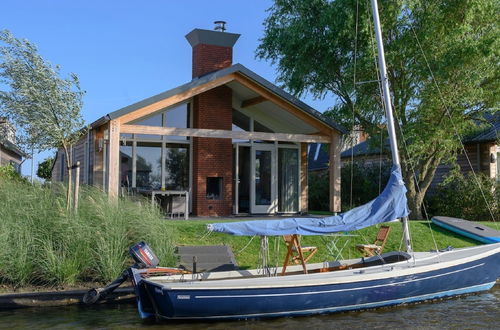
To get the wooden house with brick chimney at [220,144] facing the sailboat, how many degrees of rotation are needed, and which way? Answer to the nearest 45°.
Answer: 0° — it already faces it

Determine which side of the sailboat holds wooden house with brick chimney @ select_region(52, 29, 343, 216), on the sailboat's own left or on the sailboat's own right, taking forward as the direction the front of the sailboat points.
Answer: on the sailboat's own left

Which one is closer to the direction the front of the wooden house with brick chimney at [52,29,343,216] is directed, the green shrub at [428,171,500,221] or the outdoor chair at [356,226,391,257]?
the outdoor chair

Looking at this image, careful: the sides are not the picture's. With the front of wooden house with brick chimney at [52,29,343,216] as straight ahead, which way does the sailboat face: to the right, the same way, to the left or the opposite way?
to the left

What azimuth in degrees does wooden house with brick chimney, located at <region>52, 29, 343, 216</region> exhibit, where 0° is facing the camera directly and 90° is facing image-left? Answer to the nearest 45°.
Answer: approximately 0°

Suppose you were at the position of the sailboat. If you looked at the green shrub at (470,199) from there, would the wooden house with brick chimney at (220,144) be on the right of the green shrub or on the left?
left

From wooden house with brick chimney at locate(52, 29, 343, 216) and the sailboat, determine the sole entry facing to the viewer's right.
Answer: the sailboat

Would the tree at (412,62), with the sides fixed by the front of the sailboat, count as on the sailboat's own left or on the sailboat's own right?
on the sailboat's own left

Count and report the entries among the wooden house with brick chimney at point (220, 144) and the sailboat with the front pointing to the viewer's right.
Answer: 1

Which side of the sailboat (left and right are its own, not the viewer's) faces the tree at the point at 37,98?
back

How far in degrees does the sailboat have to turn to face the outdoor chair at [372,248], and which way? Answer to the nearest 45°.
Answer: approximately 45° to its left

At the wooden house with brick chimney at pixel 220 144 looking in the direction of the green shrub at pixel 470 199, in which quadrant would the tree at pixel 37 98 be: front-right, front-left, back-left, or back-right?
back-right

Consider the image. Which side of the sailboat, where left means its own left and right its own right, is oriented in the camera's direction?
right

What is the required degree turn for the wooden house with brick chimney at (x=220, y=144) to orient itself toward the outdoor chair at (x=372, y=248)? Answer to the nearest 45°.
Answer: approximately 45° to its left

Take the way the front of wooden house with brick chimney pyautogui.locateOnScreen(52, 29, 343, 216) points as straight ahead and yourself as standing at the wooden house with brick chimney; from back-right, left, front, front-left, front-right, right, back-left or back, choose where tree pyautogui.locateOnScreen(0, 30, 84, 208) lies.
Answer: front-right

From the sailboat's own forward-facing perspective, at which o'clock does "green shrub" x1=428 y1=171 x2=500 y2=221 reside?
The green shrub is roughly at 10 o'clock from the sailboat.

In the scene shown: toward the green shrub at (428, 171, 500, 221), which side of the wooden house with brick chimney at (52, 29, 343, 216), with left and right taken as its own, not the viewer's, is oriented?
left
